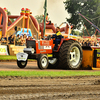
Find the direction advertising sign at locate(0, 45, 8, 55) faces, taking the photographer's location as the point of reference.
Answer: facing the viewer

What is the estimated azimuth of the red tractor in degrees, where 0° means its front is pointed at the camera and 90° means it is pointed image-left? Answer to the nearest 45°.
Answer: approximately 45°
